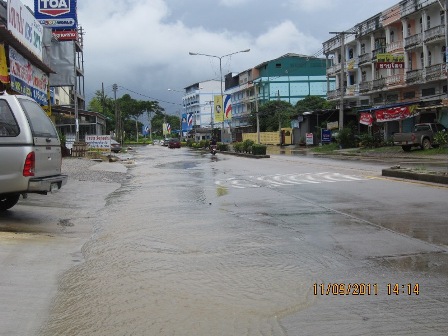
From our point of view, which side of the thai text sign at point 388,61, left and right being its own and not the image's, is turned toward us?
front

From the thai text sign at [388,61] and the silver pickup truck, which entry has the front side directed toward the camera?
the thai text sign

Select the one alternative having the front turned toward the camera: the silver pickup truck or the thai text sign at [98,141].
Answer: the thai text sign

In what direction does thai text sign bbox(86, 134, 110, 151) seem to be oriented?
toward the camera

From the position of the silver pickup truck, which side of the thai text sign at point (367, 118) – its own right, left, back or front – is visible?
front

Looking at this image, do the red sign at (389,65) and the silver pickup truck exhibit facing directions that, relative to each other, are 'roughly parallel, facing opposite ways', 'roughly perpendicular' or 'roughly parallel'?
roughly perpendicular

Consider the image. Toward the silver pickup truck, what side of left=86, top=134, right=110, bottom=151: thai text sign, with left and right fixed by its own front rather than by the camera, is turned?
front

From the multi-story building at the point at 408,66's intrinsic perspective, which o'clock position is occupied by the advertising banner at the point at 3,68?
The advertising banner is roughly at 11 o'clock from the multi-story building.

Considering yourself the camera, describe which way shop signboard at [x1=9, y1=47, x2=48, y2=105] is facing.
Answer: facing the viewer and to the right of the viewer

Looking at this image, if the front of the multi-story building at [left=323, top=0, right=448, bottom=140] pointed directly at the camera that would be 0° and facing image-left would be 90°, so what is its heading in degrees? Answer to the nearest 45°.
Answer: approximately 45°

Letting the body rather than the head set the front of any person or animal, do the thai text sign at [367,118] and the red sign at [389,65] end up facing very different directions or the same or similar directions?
same or similar directions

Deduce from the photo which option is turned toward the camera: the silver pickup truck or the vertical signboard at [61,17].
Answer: the vertical signboard

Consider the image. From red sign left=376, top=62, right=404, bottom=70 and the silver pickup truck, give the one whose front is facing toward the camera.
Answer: the red sign

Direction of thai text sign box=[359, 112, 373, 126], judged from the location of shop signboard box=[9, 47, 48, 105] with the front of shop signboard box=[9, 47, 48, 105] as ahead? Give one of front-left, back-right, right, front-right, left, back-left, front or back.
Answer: left

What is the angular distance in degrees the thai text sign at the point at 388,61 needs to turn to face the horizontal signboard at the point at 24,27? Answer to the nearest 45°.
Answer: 0° — it already faces it
